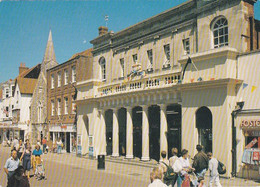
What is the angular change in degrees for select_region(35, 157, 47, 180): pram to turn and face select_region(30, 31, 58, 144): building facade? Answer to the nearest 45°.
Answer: approximately 180°

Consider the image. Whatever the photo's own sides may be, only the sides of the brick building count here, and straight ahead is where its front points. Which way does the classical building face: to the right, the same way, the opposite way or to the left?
the same way

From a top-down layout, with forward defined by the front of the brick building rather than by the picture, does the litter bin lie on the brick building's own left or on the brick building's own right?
on the brick building's own left

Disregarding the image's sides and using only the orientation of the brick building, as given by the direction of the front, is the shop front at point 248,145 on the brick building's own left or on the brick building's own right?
on the brick building's own left

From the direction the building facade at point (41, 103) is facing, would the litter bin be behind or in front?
in front

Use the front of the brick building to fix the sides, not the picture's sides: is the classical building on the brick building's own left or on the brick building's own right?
on the brick building's own left

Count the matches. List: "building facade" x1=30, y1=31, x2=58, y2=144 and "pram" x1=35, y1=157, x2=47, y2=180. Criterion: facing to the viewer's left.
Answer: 0

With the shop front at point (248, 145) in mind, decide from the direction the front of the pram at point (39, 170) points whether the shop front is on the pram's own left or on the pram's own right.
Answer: on the pram's own left

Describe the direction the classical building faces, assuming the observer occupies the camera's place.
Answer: facing the viewer and to the left of the viewer

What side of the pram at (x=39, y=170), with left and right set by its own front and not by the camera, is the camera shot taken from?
front
